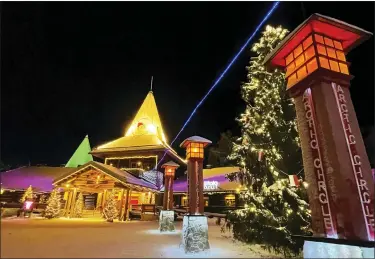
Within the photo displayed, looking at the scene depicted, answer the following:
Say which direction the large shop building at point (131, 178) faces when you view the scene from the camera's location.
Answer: facing the viewer and to the left of the viewer

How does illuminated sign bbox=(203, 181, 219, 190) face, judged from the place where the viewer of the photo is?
facing the viewer

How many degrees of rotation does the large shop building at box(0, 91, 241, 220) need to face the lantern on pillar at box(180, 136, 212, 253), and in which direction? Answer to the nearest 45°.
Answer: approximately 45° to its left

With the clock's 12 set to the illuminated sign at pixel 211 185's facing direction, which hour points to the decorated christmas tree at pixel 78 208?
The decorated christmas tree is roughly at 2 o'clock from the illuminated sign.

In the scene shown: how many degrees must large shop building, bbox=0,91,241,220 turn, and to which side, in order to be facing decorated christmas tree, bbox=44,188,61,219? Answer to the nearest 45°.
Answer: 0° — it already faces it

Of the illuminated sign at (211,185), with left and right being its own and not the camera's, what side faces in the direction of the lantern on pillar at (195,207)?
front

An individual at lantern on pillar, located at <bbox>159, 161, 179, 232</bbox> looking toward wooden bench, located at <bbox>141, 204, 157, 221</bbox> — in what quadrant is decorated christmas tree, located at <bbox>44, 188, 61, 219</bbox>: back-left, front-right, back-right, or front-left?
front-left

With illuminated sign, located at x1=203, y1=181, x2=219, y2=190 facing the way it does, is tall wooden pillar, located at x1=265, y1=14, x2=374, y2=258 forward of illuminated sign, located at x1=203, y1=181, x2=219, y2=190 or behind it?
forward

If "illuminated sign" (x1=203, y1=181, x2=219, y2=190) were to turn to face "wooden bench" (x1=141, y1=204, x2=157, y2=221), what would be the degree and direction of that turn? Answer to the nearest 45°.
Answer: approximately 45° to its right

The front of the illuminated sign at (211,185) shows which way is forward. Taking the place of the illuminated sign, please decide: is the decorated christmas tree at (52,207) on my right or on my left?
on my right

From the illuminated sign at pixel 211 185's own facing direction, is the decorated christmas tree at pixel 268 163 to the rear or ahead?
ahead

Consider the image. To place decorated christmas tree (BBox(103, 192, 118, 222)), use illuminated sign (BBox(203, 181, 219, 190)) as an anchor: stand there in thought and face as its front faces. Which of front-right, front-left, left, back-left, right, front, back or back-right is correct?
front-right

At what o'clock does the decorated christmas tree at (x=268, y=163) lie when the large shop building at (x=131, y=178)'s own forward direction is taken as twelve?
The decorated christmas tree is roughly at 10 o'clock from the large shop building.

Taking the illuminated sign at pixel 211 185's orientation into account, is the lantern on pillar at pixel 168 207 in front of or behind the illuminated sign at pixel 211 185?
in front

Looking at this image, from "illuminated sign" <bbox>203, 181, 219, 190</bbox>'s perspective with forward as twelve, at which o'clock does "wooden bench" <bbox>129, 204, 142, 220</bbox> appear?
The wooden bench is roughly at 2 o'clock from the illuminated sign.
